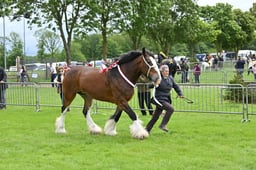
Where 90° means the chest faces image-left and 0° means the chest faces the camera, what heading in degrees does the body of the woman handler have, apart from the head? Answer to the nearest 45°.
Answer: approximately 315°

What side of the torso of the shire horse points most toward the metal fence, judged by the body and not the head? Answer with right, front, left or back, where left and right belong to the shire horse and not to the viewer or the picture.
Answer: left

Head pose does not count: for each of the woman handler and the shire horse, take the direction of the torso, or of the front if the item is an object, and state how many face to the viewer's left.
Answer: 0

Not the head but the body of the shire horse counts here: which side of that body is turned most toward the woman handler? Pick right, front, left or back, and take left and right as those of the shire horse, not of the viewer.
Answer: front

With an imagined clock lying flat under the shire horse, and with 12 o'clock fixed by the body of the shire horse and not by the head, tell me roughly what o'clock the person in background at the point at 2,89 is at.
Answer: The person in background is roughly at 8 o'clock from the shire horse.

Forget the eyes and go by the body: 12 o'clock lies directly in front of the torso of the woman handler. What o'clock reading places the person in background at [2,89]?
The person in background is roughly at 6 o'clock from the woman handler.

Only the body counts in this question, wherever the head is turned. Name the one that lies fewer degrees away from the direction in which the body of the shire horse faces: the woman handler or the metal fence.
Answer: the woman handler

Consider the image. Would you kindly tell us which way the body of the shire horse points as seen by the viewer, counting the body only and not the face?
to the viewer's right

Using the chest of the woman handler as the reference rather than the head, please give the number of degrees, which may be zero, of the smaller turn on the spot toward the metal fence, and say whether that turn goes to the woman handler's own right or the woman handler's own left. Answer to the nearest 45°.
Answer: approximately 135° to the woman handler's own left

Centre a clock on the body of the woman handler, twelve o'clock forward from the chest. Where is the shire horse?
The shire horse is roughly at 4 o'clock from the woman handler.
